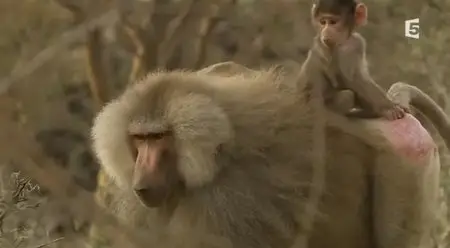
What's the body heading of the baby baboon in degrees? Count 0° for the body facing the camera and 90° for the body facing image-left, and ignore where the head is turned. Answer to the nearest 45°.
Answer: approximately 45°

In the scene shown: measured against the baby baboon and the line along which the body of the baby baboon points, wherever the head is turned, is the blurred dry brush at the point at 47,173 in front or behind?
in front
